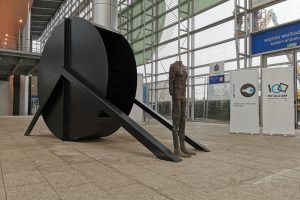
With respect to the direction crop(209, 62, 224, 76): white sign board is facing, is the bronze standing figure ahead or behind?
ahead

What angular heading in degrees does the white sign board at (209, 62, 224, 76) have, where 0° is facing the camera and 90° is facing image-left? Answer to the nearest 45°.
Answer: approximately 0°

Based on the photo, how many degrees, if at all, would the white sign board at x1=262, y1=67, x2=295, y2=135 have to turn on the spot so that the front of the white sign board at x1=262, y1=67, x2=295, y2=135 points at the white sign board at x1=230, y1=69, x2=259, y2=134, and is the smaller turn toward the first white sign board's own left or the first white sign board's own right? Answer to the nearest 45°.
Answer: approximately 90° to the first white sign board's own right

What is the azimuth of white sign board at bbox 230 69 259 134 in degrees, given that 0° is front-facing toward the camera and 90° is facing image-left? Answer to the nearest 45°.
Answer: approximately 0°

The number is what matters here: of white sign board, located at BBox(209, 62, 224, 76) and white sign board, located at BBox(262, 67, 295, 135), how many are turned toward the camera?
2

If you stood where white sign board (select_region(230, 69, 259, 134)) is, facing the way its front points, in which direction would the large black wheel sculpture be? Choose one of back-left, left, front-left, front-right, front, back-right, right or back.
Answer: front-right
